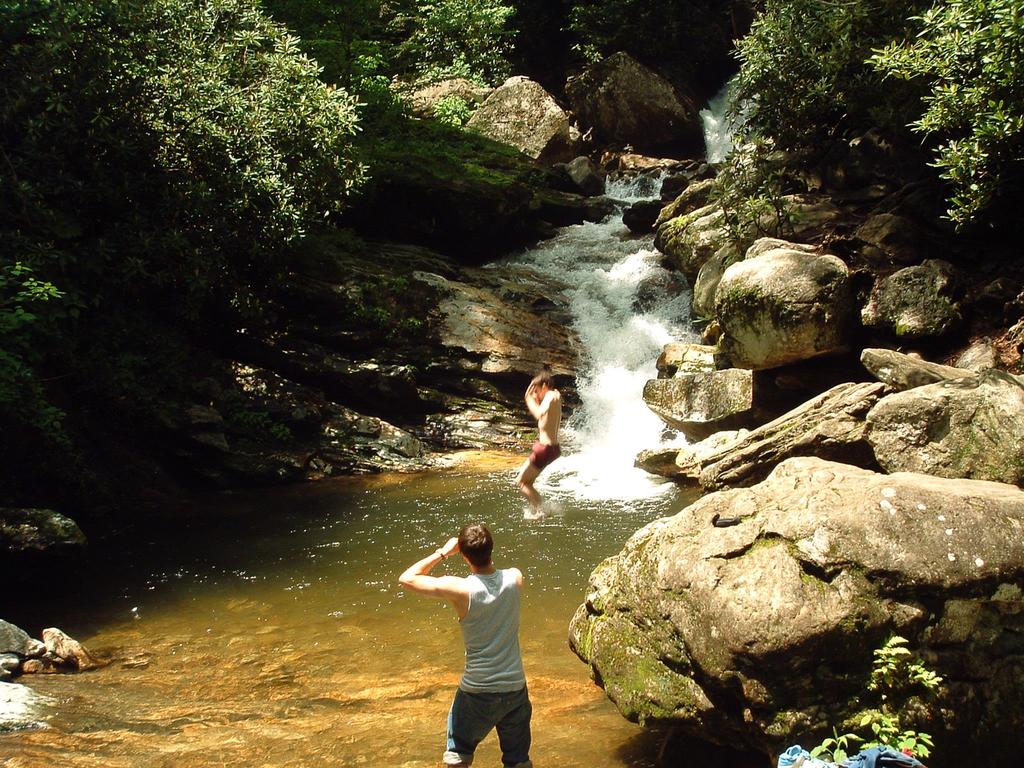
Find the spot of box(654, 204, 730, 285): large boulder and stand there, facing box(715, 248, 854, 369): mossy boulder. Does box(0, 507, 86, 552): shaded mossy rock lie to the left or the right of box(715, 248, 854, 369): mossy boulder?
right

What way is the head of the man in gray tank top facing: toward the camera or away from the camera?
away from the camera

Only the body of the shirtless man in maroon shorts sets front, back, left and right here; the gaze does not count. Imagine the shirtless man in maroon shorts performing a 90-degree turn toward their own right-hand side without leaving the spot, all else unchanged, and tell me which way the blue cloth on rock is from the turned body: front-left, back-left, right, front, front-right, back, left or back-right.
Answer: back
